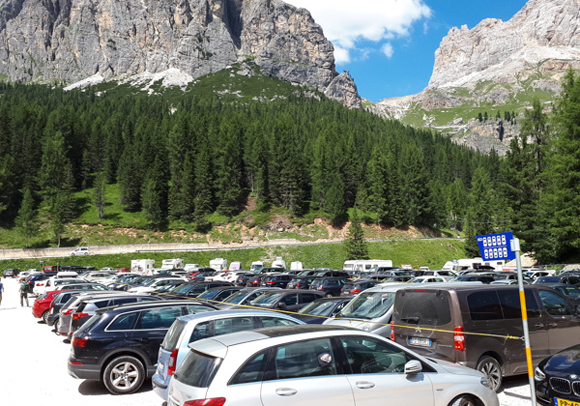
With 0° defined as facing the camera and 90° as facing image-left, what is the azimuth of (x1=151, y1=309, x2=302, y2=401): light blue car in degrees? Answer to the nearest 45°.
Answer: approximately 225°

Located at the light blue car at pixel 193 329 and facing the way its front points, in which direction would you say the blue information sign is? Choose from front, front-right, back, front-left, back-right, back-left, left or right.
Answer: front-right

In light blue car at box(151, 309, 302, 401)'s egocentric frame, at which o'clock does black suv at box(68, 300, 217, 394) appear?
The black suv is roughly at 9 o'clock from the light blue car.

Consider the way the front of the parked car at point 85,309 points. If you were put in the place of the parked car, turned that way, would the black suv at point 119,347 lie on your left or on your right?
on your right

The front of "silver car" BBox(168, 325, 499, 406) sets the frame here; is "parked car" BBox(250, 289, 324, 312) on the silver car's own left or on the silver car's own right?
on the silver car's own left

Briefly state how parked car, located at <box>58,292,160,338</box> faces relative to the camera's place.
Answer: facing away from the viewer and to the right of the viewer

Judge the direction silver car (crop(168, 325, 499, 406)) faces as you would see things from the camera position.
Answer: facing away from the viewer and to the right of the viewer

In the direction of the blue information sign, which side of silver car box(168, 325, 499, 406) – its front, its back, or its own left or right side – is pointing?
front

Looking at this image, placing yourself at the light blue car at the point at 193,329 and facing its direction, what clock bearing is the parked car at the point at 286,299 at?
The parked car is roughly at 11 o'clock from the light blue car.

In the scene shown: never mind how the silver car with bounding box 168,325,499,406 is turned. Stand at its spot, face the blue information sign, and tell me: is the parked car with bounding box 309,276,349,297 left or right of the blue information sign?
left
